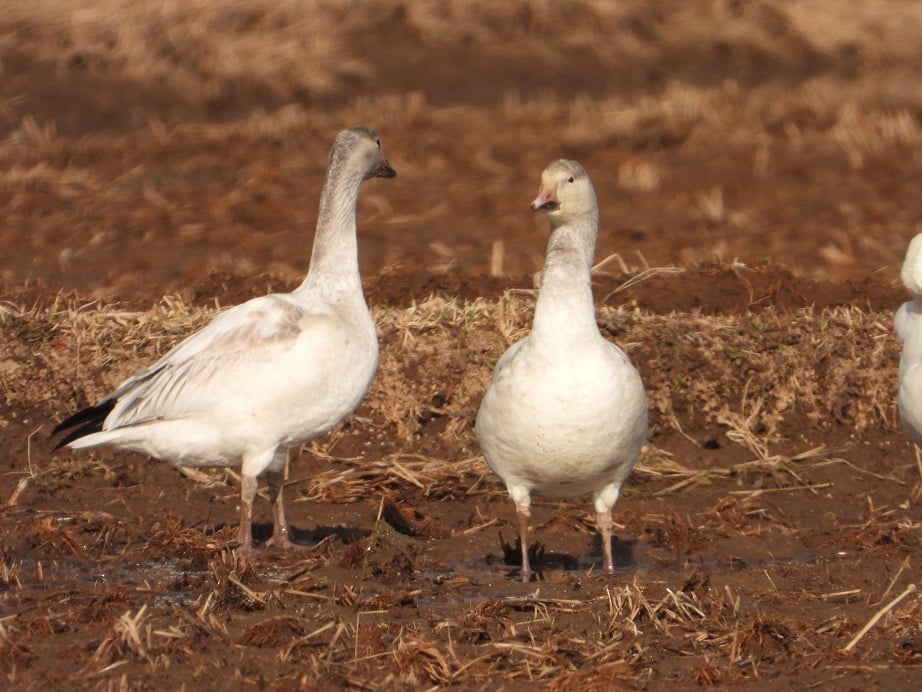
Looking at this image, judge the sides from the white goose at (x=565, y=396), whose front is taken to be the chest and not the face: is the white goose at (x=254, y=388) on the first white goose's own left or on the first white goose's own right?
on the first white goose's own right

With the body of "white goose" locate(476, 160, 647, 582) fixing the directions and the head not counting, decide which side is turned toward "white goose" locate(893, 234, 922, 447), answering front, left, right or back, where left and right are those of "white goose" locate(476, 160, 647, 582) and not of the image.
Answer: left

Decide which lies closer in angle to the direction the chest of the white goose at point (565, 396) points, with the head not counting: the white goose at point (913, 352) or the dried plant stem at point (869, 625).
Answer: the dried plant stem

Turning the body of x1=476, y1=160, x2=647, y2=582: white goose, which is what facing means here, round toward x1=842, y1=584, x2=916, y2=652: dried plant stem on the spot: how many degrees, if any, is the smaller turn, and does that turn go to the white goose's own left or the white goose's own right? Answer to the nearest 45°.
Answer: approximately 45° to the white goose's own left

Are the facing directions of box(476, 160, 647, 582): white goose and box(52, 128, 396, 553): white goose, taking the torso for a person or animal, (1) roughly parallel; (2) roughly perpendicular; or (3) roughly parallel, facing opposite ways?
roughly perpendicular

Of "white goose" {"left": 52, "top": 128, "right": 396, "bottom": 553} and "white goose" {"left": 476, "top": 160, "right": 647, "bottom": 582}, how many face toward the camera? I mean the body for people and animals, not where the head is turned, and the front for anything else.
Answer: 1

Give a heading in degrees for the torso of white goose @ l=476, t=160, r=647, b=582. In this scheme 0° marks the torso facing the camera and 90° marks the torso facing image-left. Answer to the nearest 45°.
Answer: approximately 0°

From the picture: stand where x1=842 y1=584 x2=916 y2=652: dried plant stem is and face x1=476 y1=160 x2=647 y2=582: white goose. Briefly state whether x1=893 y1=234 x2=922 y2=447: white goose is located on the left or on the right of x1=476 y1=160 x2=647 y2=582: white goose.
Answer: right

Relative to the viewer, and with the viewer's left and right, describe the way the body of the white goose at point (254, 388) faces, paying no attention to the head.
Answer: facing to the right of the viewer
